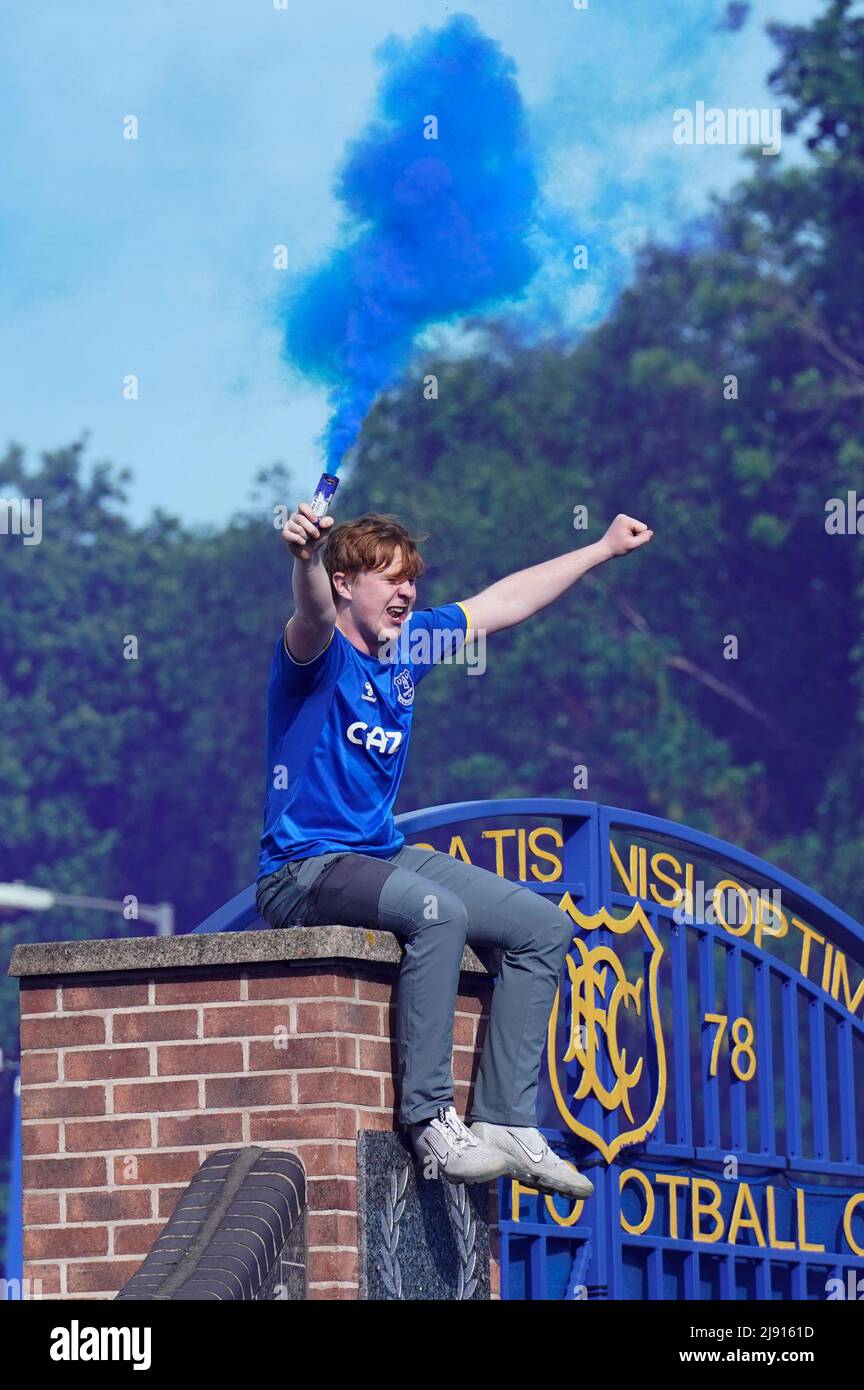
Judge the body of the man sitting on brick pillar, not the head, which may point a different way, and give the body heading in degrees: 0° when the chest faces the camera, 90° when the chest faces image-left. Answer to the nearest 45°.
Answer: approximately 315°

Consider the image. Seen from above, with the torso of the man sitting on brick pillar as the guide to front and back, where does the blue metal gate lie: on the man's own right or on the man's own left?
on the man's own left

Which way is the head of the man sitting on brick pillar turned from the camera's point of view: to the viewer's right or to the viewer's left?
to the viewer's right
